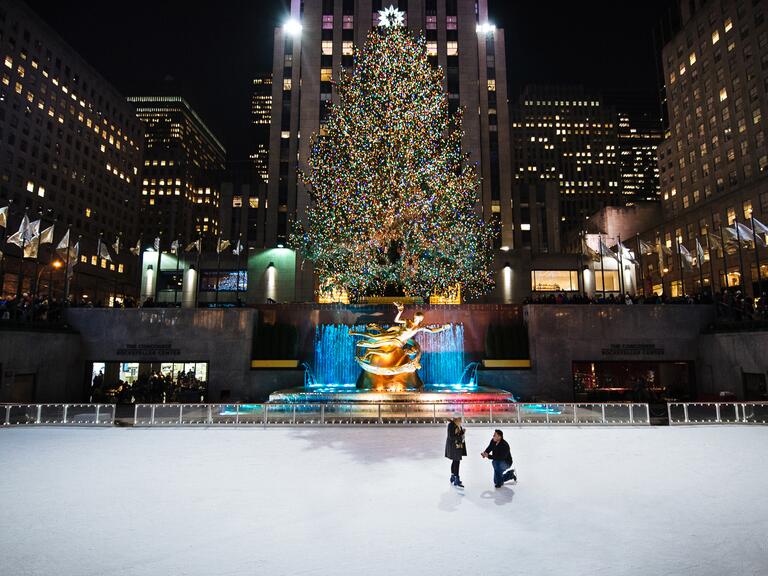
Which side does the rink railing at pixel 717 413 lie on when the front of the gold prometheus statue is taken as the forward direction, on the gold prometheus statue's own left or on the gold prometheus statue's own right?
on the gold prometheus statue's own left

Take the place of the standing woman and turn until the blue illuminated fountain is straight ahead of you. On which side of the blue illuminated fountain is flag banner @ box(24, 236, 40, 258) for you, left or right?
left

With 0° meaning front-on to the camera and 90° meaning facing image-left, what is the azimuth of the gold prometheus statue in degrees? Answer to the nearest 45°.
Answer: approximately 0°

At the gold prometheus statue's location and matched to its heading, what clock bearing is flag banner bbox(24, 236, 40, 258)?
The flag banner is roughly at 3 o'clock from the gold prometheus statue.

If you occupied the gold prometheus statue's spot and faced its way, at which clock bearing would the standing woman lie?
The standing woman is roughly at 12 o'clock from the gold prometheus statue.

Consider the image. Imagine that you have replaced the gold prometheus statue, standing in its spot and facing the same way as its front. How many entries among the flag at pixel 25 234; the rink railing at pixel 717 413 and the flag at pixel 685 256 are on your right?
1

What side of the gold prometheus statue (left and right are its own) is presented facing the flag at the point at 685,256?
left

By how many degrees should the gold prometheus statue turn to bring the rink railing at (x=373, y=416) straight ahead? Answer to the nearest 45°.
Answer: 0° — it already faces it

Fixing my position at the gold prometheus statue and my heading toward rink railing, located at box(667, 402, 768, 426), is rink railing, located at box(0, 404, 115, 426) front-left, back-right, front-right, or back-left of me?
back-right

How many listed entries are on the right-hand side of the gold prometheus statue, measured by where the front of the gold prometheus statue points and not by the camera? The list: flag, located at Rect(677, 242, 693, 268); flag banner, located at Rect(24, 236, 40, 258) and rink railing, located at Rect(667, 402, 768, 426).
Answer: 1

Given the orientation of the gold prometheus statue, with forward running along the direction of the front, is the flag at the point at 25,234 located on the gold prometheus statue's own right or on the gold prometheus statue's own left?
on the gold prometheus statue's own right
